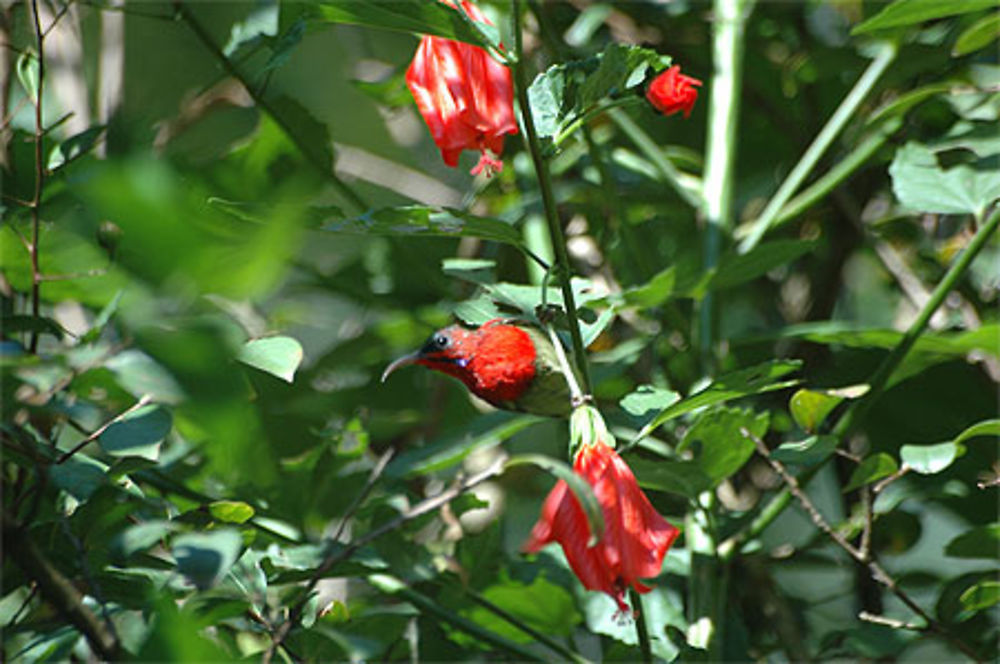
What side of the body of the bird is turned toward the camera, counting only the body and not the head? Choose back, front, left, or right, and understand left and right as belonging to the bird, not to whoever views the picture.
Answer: left
